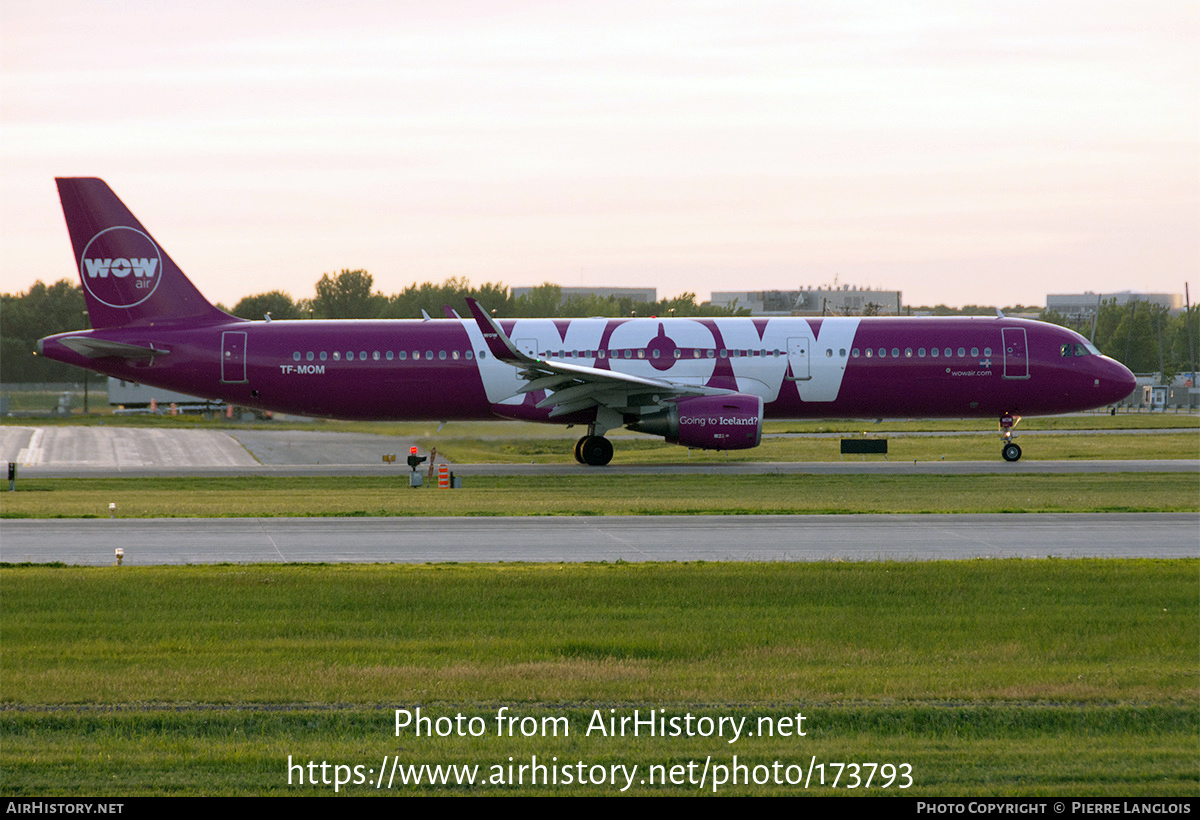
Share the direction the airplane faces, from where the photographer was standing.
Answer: facing to the right of the viewer
